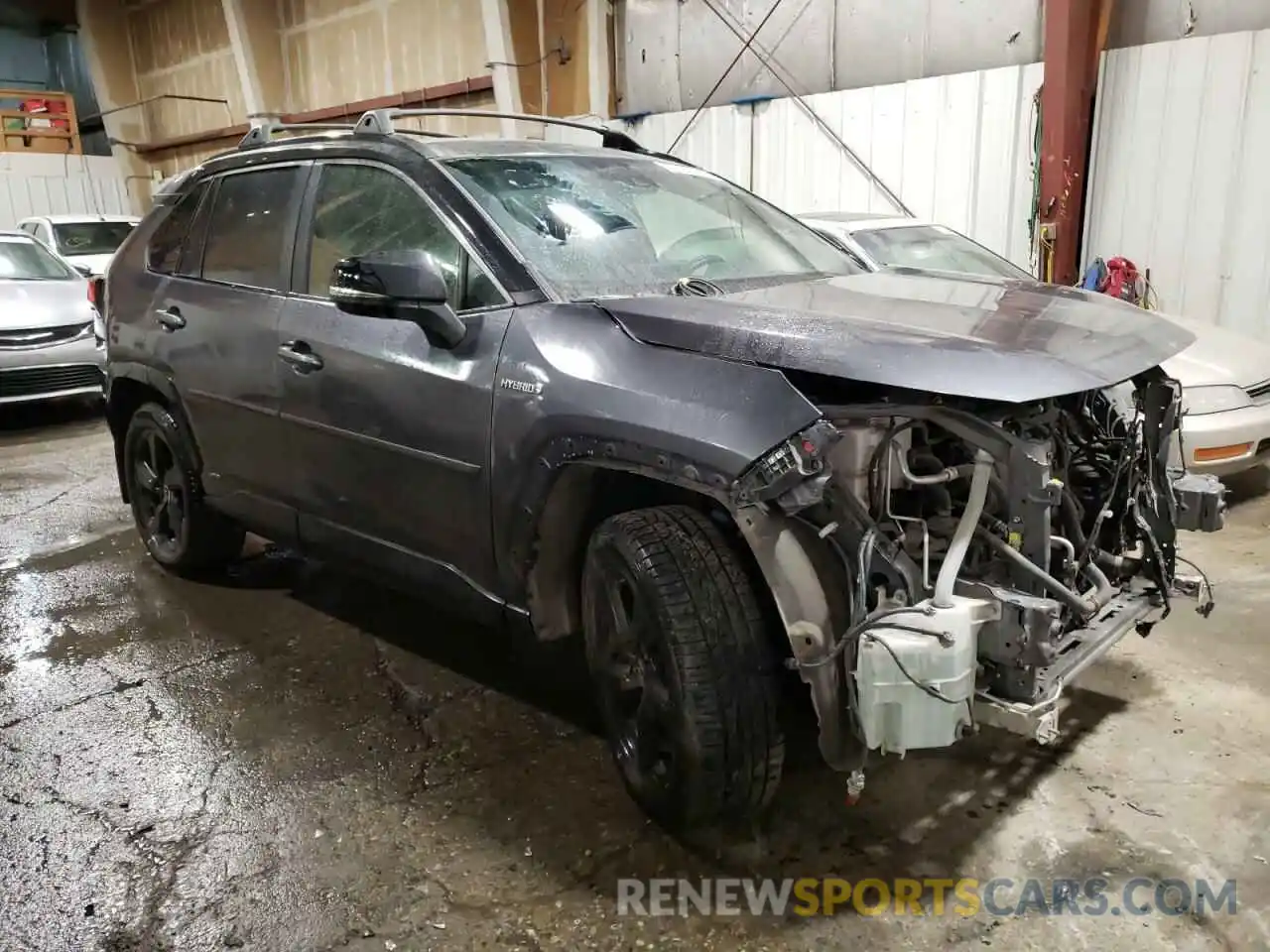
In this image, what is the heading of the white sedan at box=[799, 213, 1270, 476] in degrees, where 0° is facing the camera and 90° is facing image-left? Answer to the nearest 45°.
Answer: approximately 315°

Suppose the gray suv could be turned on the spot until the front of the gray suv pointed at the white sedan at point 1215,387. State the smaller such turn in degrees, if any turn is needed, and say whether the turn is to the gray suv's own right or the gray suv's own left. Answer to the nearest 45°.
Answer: approximately 90° to the gray suv's own left

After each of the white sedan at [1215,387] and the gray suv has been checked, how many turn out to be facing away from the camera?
0

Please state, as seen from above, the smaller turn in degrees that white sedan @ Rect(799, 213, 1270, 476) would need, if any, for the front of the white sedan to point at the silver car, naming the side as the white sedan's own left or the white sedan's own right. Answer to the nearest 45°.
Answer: approximately 135° to the white sedan's own right

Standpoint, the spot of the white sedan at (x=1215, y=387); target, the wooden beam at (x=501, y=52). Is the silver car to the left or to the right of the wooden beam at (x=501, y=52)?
left

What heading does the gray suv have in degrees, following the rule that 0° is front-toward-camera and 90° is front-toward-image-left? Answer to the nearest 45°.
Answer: approximately 315°

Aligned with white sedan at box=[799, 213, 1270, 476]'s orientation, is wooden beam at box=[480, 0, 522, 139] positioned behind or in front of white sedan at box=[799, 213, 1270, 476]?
behind

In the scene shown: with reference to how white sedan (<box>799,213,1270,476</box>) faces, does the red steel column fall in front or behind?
behind

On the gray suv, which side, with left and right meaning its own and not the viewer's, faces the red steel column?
left

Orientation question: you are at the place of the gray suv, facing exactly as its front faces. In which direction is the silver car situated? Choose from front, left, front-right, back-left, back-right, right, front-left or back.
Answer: back

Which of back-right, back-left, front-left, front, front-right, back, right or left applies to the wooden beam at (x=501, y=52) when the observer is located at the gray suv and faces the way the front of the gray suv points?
back-left

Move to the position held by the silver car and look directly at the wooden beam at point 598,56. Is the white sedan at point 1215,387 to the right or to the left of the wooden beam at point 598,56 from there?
right
